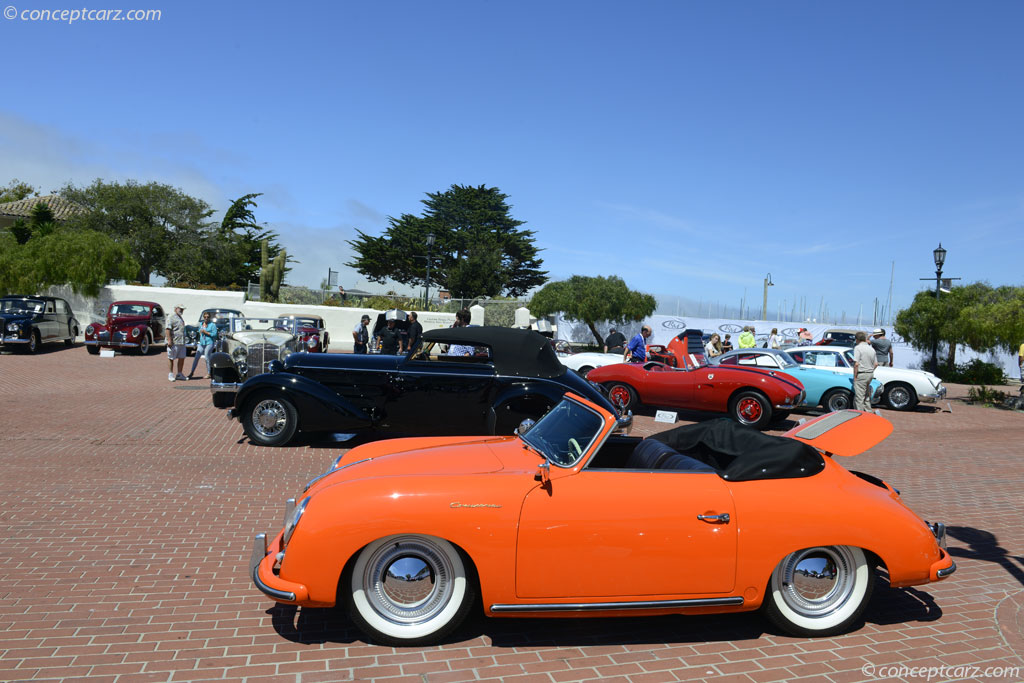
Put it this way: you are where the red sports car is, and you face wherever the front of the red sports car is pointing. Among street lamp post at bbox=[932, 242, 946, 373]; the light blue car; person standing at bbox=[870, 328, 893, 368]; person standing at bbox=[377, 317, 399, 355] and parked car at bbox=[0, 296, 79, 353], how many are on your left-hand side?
3

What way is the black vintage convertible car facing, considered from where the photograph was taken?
facing to the left of the viewer

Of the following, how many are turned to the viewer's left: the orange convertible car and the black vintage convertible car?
2

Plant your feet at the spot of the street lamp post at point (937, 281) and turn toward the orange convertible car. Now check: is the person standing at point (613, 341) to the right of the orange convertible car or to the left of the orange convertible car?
right

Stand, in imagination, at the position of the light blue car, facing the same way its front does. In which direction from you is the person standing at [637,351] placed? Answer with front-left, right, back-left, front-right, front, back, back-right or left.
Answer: back-right

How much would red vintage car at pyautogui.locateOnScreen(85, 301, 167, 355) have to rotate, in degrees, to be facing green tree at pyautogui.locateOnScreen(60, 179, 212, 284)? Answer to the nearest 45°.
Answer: approximately 135° to its right

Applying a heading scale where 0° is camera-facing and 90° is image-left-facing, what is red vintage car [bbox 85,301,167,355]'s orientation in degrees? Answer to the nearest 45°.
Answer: approximately 45°

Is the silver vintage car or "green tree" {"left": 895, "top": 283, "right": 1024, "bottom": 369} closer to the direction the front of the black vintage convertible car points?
the silver vintage car

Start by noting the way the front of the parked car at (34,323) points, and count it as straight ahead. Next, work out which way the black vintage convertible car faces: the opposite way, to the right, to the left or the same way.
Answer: to the right
